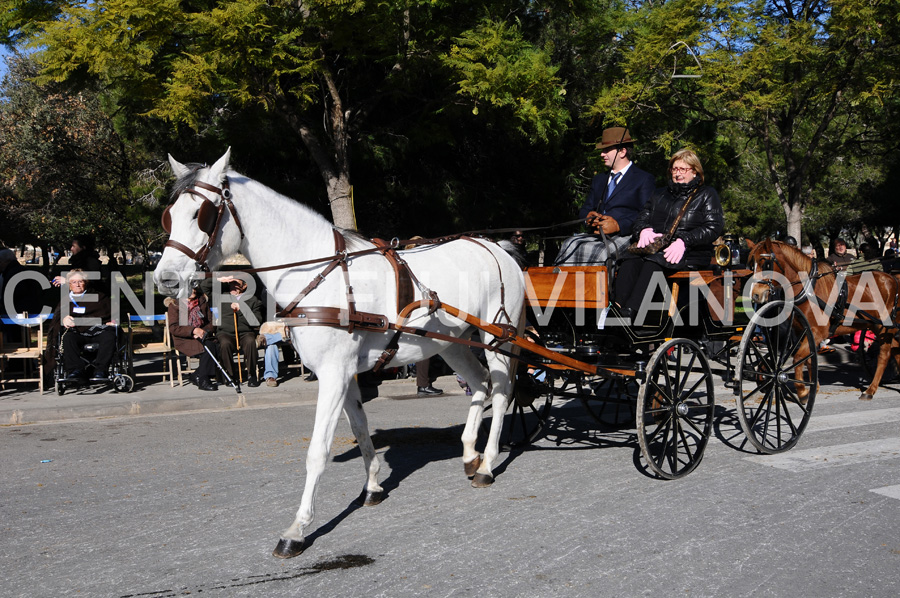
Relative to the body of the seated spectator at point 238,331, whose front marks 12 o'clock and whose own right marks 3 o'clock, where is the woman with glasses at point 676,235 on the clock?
The woman with glasses is roughly at 11 o'clock from the seated spectator.

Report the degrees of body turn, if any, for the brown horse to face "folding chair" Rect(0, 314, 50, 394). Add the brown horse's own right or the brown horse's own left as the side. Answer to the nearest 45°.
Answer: approximately 45° to the brown horse's own right

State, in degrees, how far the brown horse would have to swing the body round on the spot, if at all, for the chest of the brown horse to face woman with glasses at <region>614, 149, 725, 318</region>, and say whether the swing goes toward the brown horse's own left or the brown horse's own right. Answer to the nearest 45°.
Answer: approximately 45° to the brown horse's own left

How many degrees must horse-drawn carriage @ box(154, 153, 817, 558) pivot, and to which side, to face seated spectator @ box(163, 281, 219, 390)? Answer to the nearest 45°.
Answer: approximately 90° to its right

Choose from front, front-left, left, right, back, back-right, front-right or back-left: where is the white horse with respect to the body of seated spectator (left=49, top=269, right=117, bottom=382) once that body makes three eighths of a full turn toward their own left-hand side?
back-right

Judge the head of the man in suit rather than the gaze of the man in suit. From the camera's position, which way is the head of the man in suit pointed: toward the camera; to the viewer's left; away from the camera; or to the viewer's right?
to the viewer's left

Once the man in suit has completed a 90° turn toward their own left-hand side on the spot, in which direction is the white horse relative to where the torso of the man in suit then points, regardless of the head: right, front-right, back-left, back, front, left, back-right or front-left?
right

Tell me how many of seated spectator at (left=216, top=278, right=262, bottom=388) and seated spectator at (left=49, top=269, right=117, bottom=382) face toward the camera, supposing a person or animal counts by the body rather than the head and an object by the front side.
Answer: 2

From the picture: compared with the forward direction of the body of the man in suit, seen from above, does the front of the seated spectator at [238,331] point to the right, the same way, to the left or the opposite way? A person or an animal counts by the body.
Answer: to the left

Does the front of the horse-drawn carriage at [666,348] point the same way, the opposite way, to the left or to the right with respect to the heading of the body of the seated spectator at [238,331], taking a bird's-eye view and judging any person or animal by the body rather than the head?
to the right

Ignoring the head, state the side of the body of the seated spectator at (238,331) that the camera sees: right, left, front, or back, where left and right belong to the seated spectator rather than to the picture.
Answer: front

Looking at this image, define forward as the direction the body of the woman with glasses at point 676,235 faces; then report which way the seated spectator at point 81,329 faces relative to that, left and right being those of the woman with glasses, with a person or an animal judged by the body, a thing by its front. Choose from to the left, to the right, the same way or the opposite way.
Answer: to the left

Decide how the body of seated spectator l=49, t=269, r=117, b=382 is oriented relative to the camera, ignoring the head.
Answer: toward the camera
